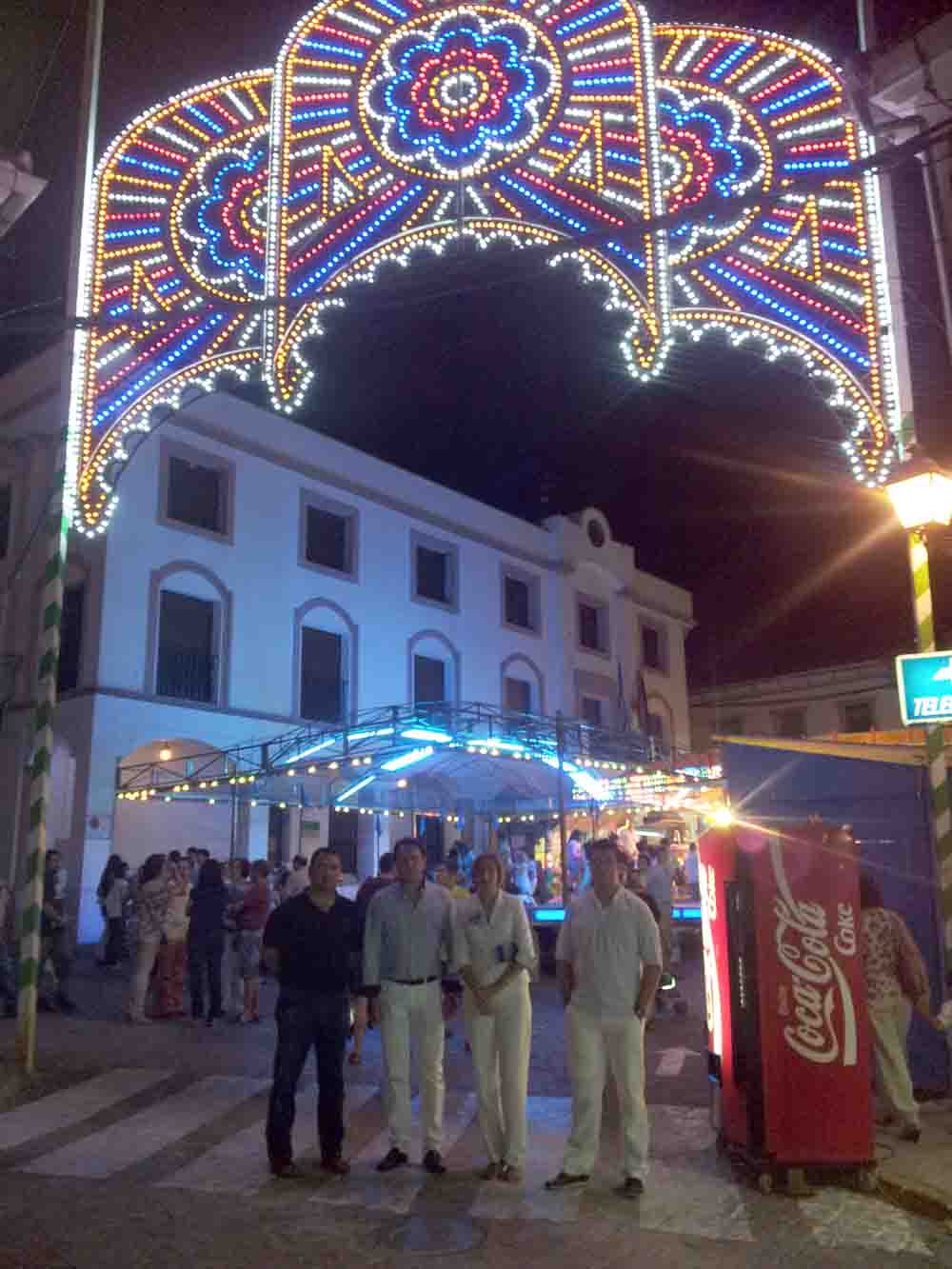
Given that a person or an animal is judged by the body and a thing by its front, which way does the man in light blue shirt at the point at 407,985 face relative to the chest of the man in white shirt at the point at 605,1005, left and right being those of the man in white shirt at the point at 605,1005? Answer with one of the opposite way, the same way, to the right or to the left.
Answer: the same way

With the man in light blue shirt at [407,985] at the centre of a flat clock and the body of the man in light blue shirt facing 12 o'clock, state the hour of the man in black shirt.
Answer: The man in black shirt is roughly at 3 o'clock from the man in light blue shirt.

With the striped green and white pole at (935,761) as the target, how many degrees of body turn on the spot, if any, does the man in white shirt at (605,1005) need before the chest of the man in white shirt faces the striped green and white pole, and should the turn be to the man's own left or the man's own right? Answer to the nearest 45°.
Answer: approximately 135° to the man's own left

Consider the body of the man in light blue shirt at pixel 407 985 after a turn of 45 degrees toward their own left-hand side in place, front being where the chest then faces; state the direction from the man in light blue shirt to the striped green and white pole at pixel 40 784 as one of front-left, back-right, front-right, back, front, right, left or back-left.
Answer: back

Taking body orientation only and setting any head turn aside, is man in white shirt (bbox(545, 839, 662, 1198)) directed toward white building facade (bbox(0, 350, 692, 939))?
no

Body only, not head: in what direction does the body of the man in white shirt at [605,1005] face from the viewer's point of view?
toward the camera

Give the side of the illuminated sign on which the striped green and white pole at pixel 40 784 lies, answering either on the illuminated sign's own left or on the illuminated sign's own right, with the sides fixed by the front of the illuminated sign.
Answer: on the illuminated sign's own right

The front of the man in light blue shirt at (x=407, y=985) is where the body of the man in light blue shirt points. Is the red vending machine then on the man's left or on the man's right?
on the man's left

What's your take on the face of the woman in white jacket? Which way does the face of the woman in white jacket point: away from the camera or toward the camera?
toward the camera

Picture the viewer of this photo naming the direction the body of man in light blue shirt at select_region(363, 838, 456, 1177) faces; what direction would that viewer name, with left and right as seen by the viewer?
facing the viewer

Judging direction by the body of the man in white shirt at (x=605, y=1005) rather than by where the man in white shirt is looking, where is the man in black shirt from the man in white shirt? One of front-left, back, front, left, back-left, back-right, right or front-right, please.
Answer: right

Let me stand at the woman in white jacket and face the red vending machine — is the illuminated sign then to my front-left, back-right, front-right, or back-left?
front-left

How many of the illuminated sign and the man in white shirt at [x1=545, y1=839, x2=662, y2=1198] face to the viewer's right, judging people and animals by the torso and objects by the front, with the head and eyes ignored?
0

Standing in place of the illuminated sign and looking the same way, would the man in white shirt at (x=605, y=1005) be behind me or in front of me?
in front

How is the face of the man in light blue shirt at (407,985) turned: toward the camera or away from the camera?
toward the camera

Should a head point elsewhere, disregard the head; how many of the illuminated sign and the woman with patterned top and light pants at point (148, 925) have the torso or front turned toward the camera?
1
